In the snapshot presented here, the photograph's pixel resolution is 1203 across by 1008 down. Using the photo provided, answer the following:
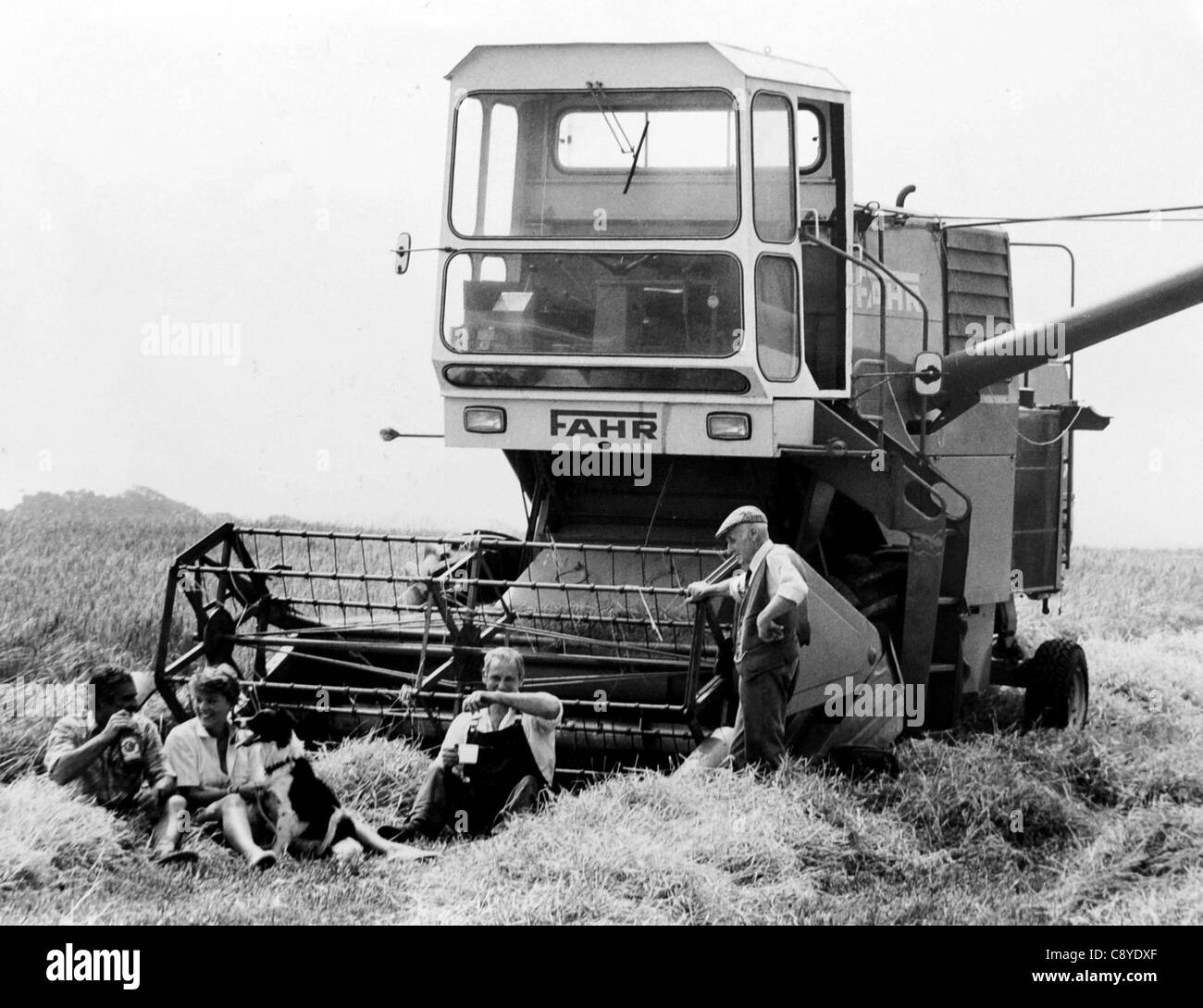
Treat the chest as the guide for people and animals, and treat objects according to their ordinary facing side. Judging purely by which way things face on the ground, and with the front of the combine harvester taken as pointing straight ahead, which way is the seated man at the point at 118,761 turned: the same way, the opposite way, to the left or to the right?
to the left

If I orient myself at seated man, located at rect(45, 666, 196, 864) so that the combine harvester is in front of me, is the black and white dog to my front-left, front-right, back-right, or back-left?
front-right

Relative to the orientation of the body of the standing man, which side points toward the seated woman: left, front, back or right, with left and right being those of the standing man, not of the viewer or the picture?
front

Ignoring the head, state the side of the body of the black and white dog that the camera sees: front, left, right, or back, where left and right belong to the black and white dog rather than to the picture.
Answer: left

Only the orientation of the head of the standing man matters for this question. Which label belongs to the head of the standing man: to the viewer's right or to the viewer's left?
to the viewer's left

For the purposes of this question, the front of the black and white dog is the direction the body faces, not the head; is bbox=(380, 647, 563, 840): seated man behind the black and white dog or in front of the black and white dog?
behind

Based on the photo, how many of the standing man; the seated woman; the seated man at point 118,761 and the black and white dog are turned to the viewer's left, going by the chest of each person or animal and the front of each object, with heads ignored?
2

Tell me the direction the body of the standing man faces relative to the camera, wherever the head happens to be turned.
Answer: to the viewer's left

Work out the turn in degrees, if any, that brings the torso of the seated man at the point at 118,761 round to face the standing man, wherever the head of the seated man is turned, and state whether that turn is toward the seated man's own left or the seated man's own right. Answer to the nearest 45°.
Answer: approximately 45° to the seated man's own left

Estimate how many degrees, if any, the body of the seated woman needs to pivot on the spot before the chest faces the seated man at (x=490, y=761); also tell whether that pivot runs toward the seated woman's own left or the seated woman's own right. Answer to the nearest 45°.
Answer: approximately 45° to the seated woman's own left

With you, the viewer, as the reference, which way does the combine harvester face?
facing the viewer and to the left of the viewer

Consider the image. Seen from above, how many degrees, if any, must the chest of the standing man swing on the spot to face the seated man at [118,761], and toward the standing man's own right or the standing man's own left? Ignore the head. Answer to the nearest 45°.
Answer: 0° — they already face them
